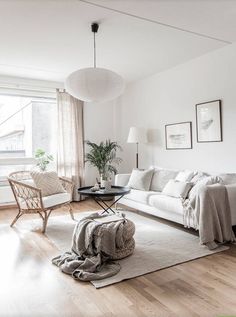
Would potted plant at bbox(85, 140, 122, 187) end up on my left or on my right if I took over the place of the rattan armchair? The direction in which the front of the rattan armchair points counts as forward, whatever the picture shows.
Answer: on my left

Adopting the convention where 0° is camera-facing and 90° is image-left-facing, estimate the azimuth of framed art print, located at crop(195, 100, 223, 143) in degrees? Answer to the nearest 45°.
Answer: approximately 45°

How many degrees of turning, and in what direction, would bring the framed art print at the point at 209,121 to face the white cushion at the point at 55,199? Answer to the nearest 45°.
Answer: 0° — it already faces it

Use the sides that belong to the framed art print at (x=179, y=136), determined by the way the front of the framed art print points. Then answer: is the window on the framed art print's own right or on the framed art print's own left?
on the framed art print's own right

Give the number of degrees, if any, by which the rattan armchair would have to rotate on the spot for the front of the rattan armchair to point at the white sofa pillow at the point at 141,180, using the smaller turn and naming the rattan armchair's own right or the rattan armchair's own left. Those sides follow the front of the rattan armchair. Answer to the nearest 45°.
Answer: approximately 45° to the rattan armchair's own left

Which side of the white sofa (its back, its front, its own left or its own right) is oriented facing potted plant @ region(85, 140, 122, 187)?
right
